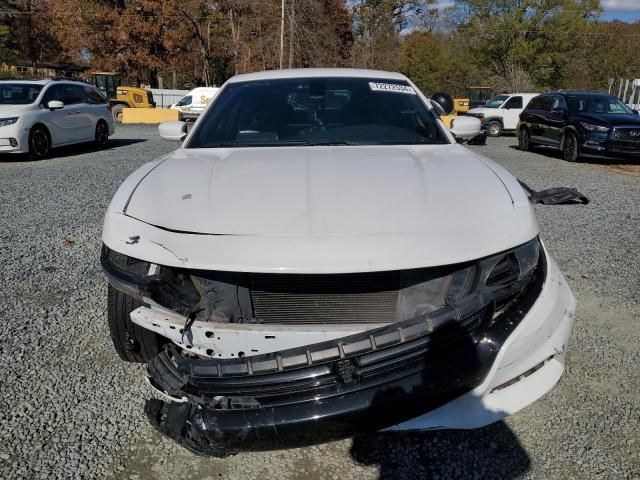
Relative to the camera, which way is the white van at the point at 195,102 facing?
to the viewer's left

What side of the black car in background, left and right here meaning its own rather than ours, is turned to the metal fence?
back

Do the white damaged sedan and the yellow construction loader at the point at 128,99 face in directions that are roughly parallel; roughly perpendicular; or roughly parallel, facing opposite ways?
roughly perpendicular

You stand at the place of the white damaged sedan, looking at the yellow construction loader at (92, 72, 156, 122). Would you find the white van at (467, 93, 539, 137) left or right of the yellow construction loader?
right

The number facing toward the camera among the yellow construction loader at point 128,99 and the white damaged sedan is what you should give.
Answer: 1

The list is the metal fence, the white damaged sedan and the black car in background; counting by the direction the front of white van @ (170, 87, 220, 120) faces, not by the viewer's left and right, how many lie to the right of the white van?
1

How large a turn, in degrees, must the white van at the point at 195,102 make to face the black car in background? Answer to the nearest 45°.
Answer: approximately 135° to its left

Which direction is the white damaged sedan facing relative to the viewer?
toward the camera

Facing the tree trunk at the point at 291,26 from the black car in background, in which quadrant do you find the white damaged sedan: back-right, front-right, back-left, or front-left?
back-left

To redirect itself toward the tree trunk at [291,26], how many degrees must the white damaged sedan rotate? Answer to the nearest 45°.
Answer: approximately 180°

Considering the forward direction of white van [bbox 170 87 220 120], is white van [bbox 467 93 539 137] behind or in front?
behind
